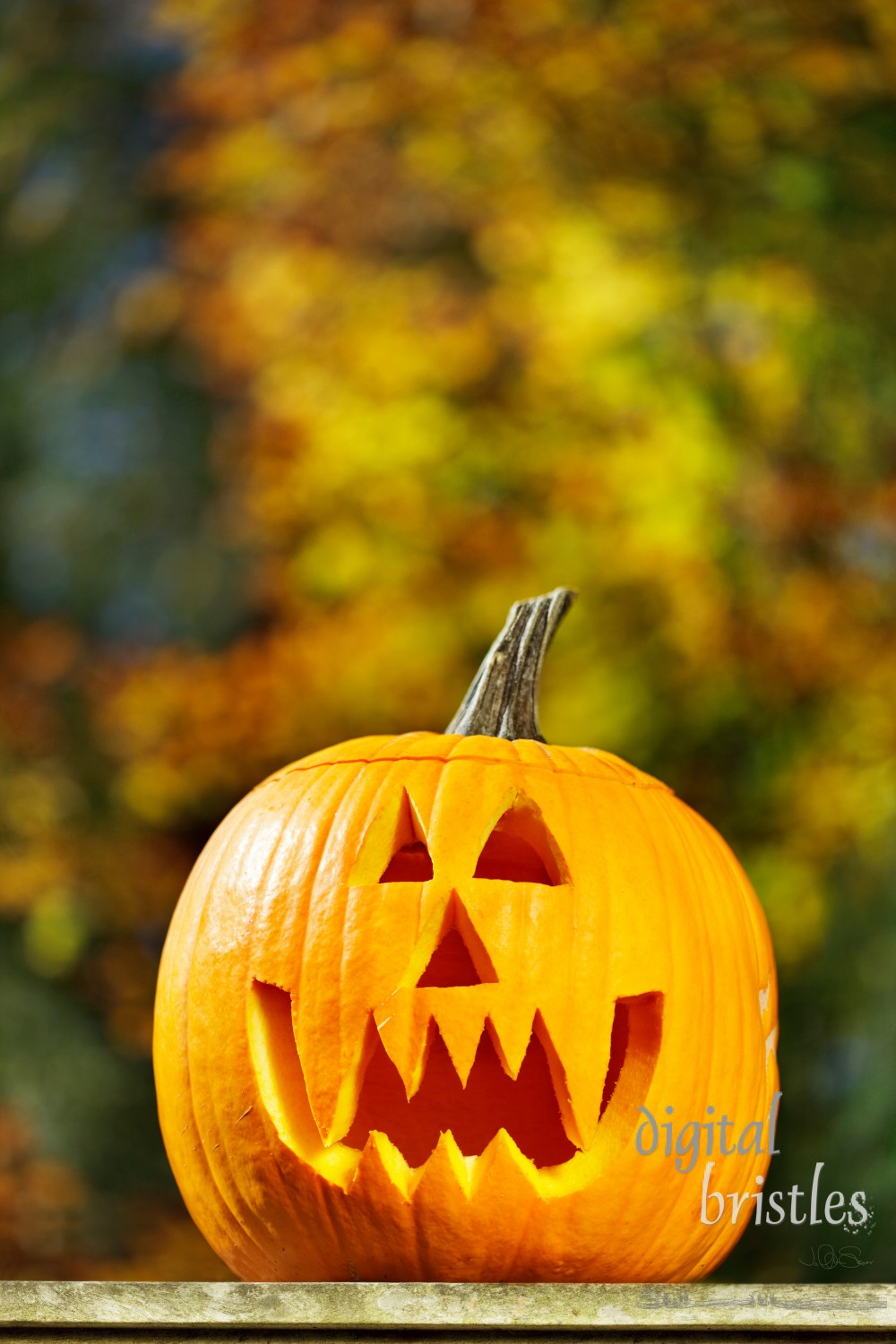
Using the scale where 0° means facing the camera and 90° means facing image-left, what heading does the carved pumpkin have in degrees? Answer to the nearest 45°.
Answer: approximately 0°
